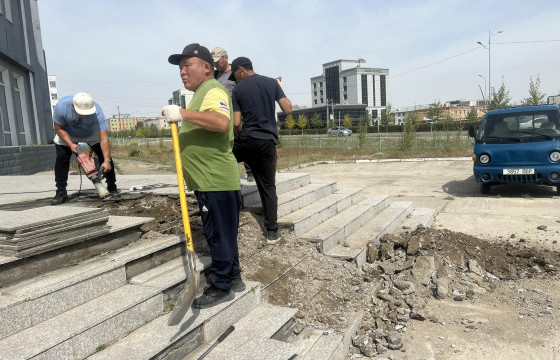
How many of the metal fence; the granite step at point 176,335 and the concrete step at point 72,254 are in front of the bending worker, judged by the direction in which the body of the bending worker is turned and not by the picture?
2

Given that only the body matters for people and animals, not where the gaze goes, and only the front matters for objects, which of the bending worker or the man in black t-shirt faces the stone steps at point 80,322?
the bending worker

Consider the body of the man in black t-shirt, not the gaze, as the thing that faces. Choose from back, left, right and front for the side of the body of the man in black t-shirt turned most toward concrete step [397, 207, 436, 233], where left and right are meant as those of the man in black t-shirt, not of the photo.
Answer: right

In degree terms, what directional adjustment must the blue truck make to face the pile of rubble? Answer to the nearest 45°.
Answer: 0° — it already faces it

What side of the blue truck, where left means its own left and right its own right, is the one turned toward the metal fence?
back

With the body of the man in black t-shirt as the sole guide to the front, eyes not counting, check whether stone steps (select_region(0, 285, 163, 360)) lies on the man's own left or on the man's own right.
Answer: on the man's own left

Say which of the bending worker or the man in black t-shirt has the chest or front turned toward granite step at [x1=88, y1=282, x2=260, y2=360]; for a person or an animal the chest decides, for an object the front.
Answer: the bending worker

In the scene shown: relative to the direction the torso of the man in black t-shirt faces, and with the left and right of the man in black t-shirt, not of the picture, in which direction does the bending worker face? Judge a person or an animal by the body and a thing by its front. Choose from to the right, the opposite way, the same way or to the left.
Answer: the opposite way

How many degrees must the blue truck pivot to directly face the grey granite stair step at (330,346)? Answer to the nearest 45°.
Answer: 0° — it already faces it

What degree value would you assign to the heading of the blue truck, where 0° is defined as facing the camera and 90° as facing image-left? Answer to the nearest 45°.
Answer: approximately 0°

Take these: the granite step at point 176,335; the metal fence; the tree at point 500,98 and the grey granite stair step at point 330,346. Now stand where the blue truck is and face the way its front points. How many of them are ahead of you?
2
